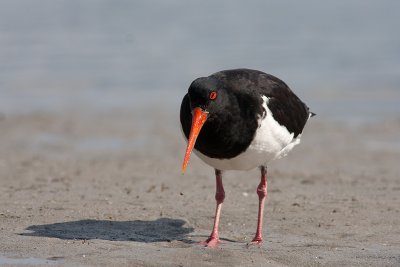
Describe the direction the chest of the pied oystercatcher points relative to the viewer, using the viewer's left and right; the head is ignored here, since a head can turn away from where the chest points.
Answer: facing the viewer and to the left of the viewer
